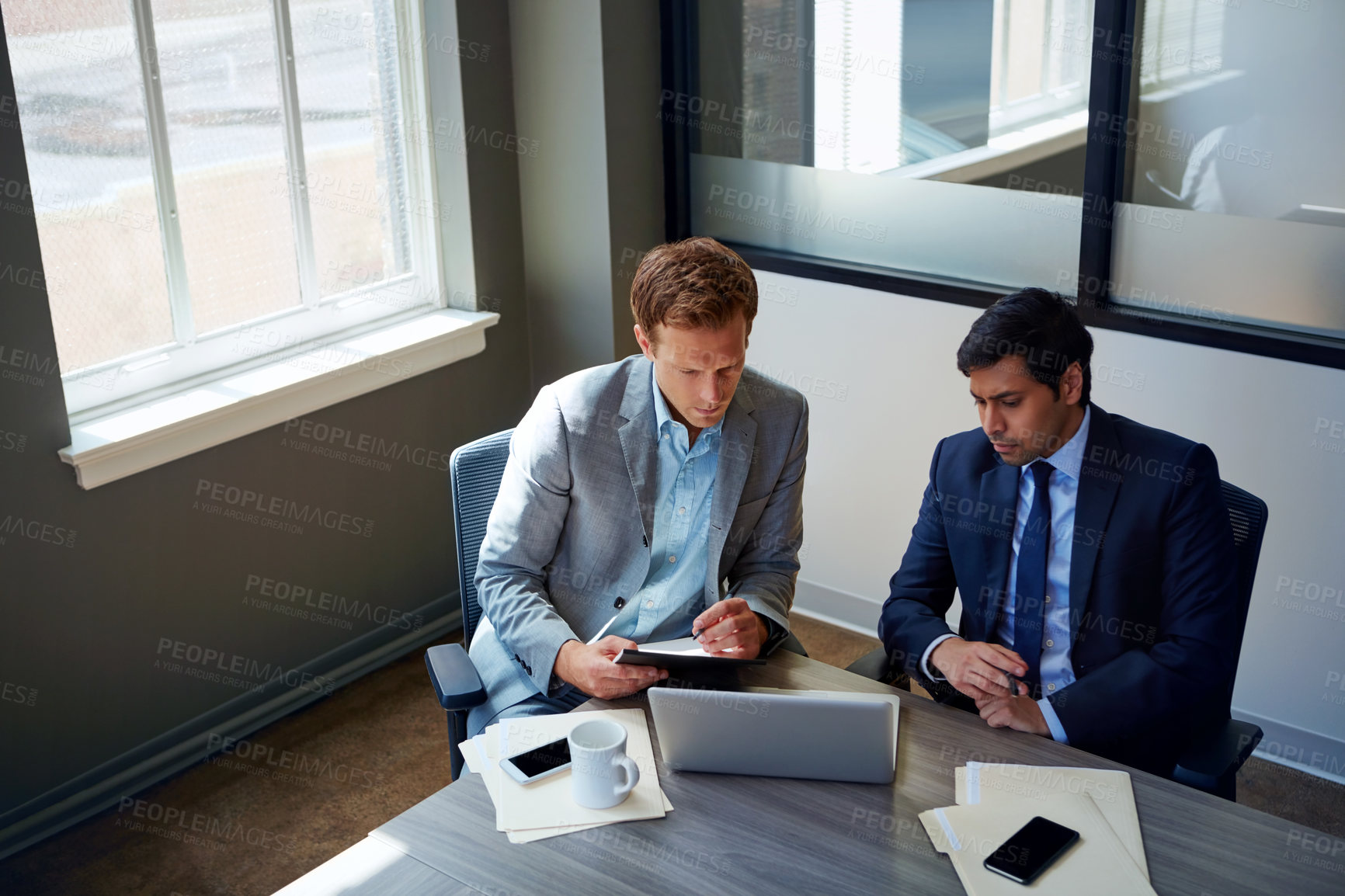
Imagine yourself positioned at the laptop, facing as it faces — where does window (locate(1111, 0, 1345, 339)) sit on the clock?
The window is roughly at 1 o'clock from the laptop.

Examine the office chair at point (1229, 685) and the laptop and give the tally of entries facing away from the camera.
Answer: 1

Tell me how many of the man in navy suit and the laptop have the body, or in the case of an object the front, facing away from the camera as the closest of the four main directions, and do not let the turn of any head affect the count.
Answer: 1

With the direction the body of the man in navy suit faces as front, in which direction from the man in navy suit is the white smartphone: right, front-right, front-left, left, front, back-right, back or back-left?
front

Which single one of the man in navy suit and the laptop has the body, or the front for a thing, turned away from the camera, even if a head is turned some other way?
the laptop

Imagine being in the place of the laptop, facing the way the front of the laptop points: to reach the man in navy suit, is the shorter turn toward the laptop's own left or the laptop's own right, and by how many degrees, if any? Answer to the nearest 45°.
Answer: approximately 45° to the laptop's own right

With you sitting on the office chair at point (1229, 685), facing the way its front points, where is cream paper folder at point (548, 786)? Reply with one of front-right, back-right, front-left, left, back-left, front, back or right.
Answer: front

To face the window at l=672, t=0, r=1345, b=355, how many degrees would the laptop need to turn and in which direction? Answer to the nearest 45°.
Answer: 0° — it already faces it

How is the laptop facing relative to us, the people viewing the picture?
facing away from the viewer

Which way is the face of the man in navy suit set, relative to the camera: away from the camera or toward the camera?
toward the camera

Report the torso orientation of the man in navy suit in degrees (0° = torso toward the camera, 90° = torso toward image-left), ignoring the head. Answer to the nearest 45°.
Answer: approximately 45°

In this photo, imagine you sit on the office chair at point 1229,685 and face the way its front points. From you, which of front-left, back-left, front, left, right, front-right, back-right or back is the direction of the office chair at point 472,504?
front-right

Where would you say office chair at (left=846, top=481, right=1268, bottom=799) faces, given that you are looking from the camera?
facing the viewer and to the left of the viewer

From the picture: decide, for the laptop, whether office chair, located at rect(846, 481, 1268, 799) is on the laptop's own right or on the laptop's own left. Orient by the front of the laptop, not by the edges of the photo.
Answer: on the laptop's own right
